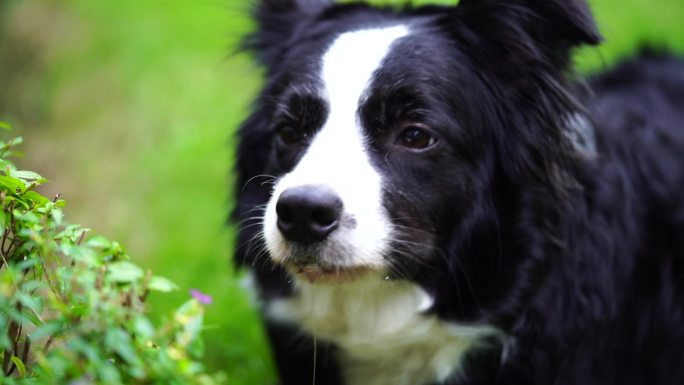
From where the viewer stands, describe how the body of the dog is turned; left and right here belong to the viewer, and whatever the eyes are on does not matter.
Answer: facing the viewer and to the left of the viewer

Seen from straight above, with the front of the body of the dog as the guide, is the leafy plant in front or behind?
in front
